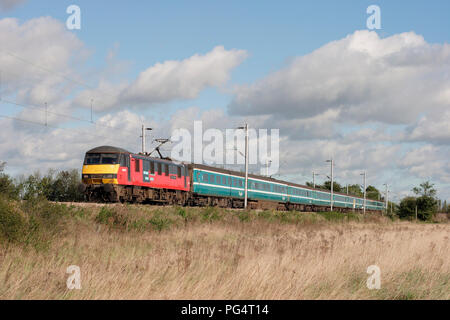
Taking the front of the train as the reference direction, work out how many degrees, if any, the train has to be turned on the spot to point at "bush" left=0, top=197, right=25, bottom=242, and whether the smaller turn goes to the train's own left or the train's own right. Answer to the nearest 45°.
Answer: approximately 45° to the train's own left

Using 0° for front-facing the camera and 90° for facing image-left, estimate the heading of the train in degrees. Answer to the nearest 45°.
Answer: approximately 45°
